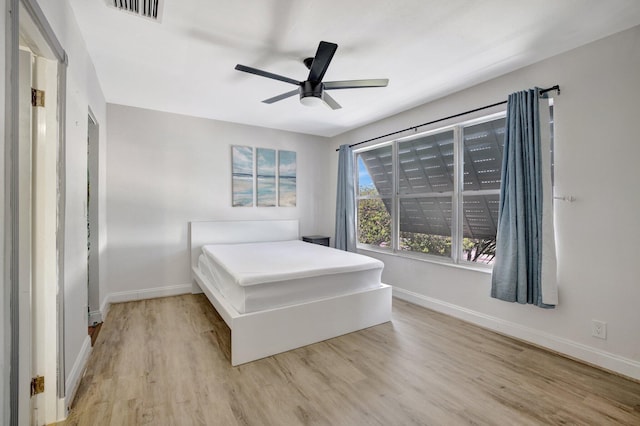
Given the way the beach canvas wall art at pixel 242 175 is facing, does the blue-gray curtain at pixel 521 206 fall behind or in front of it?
in front

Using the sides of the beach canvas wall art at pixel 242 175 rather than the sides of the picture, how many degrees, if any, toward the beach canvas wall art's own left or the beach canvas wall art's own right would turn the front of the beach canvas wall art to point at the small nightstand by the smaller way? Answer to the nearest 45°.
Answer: approximately 45° to the beach canvas wall art's own left

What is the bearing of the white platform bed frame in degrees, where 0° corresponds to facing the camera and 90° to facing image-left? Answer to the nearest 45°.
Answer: approximately 315°

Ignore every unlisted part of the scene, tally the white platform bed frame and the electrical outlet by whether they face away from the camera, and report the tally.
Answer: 0

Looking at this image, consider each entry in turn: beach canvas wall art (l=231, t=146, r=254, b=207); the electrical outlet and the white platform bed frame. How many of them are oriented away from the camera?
0

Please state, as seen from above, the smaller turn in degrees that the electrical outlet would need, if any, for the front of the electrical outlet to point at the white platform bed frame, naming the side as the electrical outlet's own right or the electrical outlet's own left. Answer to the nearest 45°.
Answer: approximately 45° to the electrical outlet's own right

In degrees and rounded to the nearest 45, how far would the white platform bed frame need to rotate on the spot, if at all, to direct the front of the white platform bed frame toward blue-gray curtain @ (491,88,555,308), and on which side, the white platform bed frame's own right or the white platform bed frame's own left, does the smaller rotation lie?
approximately 45° to the white platform bed frame's own left

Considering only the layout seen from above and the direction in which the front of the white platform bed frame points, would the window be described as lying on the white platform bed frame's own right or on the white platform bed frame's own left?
on the white platform bed frame's own left

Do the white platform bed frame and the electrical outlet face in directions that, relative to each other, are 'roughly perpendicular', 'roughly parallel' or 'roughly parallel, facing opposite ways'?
roughly perpendicular

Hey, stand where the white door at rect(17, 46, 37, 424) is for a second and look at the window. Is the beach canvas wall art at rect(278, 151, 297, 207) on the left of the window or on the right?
left
